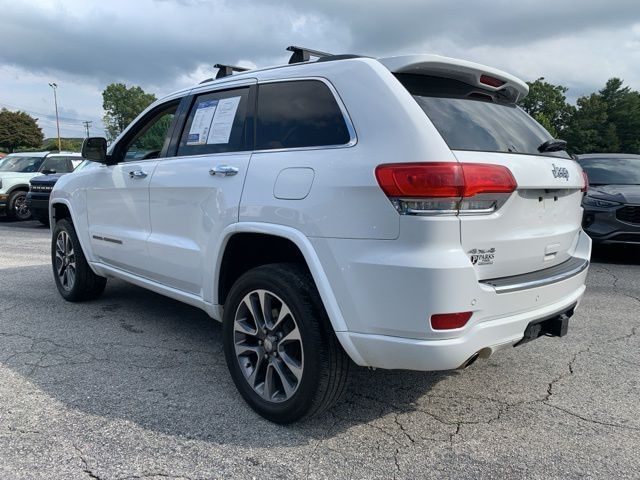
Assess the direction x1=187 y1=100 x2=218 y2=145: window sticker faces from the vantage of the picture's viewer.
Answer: facing the viewer and to the left of the viewer

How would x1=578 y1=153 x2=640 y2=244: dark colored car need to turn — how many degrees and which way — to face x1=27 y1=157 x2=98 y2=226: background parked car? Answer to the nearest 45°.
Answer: approximately 90° to its right

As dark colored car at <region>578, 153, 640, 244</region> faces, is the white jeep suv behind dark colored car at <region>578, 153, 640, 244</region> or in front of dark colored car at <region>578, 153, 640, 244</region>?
in front

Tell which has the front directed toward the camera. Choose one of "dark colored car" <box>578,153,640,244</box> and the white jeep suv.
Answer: the dark colored car

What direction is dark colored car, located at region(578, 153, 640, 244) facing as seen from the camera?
toward the camera

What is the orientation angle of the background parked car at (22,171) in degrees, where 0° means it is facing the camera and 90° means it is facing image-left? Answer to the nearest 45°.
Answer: approximately 45°

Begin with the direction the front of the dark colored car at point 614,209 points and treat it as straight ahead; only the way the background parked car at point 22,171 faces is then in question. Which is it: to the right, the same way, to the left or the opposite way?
the same way

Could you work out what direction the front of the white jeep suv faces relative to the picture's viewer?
facing away from the viewer and to the left of the viewer

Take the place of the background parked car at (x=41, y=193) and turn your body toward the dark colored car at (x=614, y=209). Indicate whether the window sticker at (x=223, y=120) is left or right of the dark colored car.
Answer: right

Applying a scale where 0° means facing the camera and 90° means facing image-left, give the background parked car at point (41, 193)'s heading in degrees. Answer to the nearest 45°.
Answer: approximately 45°

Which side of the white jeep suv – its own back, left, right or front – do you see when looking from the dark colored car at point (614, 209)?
right

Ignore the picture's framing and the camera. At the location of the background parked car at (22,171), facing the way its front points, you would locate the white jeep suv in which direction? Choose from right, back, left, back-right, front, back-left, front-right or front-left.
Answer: front-left

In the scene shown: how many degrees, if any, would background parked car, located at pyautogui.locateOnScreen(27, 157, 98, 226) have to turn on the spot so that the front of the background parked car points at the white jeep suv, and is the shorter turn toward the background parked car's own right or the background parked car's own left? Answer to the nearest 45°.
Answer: approximately 45° to the background parked car's own left

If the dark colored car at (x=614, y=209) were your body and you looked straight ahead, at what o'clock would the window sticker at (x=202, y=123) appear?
The window sticker is roughly at 1 o'clock from the dark colored car.

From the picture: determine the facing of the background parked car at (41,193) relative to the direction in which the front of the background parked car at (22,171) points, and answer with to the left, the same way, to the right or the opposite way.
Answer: the same way

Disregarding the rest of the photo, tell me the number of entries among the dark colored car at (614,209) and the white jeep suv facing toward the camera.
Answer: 1

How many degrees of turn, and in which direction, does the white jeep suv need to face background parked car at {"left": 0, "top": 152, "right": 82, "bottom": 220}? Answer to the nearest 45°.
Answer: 0° — it already faces it

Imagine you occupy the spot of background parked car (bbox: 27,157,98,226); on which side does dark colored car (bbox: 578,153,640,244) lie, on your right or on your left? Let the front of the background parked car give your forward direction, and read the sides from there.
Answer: on your left
